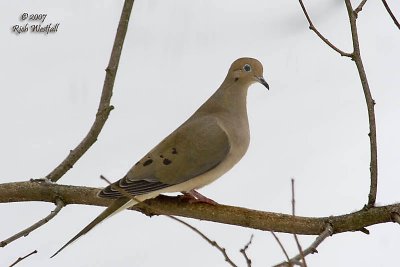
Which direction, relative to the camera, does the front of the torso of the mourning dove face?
to the viewer's right

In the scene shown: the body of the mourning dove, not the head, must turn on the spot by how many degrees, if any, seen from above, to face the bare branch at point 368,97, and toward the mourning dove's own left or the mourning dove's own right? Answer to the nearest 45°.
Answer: approximately 45° to the mourning dove's own right
